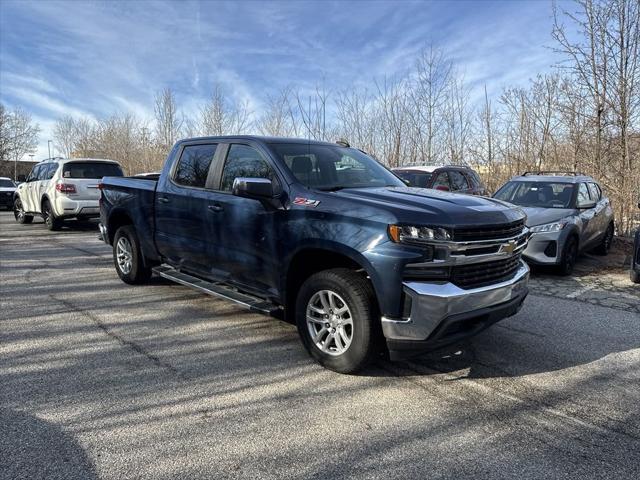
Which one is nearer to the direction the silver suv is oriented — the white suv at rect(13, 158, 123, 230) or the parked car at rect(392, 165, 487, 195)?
the white suv

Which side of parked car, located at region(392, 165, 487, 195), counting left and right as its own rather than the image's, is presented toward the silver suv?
left

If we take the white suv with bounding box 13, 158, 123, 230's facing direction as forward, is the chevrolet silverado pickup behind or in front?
behind

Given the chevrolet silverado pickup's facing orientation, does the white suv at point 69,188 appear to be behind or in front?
behind

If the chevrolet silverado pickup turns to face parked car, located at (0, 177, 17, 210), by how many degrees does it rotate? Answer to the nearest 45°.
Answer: approximately 180°

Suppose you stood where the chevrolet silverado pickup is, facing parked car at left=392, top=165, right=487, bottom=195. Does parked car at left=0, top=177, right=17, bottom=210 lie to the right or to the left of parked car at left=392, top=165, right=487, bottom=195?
left

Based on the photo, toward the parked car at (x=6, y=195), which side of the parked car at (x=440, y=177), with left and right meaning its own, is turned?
right

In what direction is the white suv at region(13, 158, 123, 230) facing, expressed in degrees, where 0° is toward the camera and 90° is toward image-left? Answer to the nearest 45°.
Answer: approximately 135°
